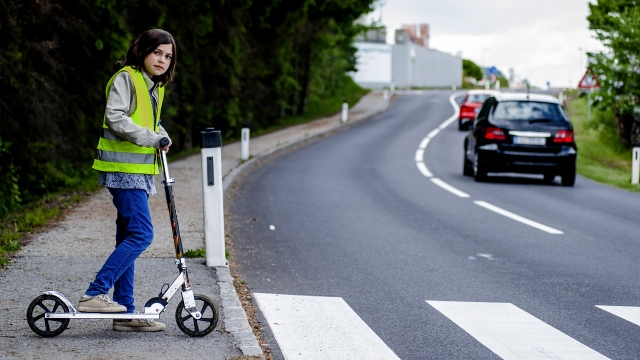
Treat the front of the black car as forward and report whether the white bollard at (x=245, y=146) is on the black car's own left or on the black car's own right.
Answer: on the black car's own left

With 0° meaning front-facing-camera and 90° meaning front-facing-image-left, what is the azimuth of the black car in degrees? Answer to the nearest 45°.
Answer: approximately 180°

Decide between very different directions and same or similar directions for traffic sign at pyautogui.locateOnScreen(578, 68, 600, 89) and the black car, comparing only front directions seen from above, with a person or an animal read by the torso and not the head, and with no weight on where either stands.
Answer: very different directions

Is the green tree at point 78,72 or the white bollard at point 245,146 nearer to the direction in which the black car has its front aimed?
the white bollard

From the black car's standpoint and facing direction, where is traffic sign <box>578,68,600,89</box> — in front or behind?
in front

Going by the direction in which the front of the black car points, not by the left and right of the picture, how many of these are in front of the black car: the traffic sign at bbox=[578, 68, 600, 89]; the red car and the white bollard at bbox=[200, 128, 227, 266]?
2

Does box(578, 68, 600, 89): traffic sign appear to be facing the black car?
yes

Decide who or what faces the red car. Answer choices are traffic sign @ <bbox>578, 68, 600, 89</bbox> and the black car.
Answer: the black car

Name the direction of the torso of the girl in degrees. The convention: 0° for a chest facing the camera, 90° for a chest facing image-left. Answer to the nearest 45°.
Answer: approximately 270°

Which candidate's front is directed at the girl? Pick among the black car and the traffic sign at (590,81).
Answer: the traffic sign

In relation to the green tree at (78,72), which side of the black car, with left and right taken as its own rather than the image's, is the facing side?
left
